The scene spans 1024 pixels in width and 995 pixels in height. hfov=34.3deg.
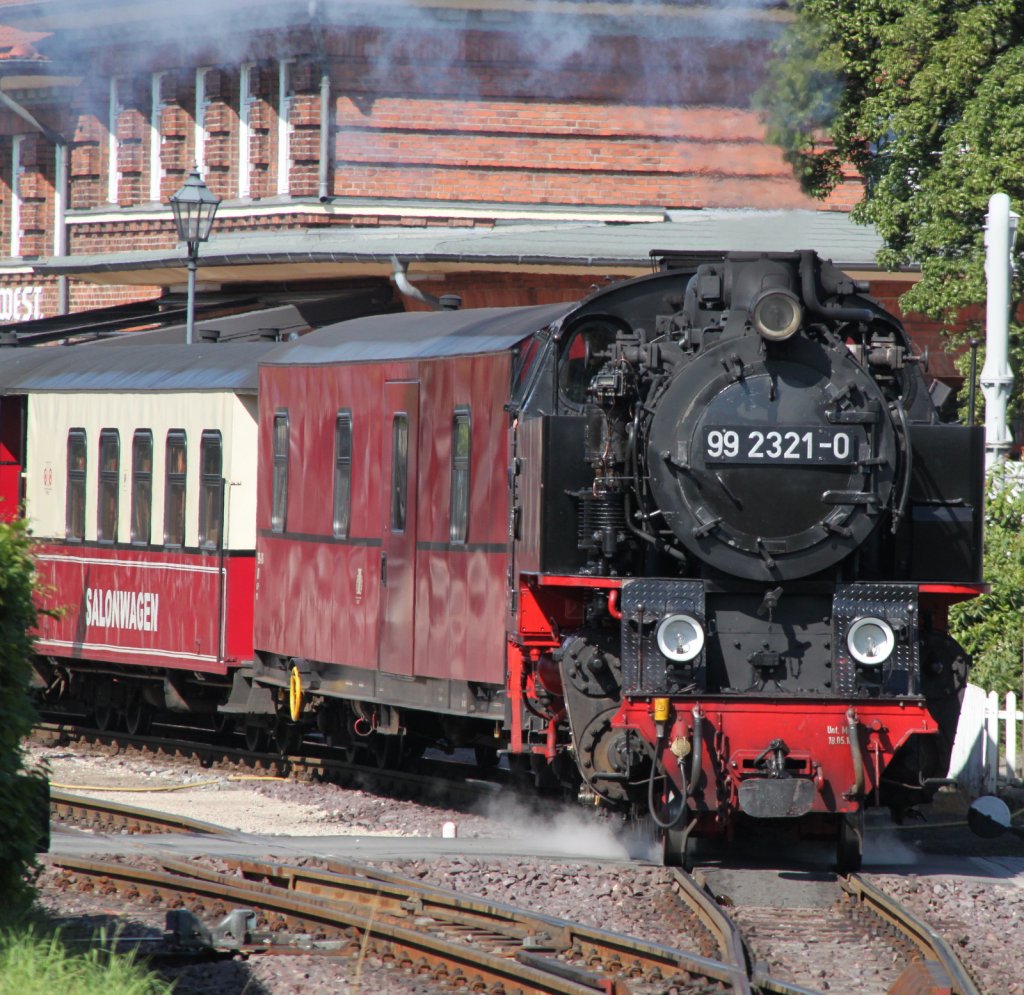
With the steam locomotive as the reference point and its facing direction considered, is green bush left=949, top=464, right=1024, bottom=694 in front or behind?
behind

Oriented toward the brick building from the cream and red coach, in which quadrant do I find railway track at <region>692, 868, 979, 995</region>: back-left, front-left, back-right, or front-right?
back-right

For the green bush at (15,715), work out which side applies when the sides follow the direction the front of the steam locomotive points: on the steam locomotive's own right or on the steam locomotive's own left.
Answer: on the steam locomotive's own right

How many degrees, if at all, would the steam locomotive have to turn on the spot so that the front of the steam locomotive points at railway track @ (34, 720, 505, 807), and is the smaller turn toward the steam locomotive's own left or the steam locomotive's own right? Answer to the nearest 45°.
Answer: approximately 135° to the steam locomotive's own right

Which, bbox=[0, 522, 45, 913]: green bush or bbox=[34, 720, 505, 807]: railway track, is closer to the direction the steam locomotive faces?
the green bush

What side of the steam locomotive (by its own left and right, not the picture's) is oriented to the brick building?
back

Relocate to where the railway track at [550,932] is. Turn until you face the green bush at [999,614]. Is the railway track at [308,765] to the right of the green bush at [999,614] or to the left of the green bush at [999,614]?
left

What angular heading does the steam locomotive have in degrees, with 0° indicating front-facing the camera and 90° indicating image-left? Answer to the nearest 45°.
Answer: approximately 0°

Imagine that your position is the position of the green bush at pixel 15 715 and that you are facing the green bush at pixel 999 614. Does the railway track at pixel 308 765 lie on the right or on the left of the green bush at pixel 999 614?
left

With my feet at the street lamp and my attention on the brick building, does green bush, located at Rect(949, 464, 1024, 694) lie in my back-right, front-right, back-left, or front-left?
back-right
